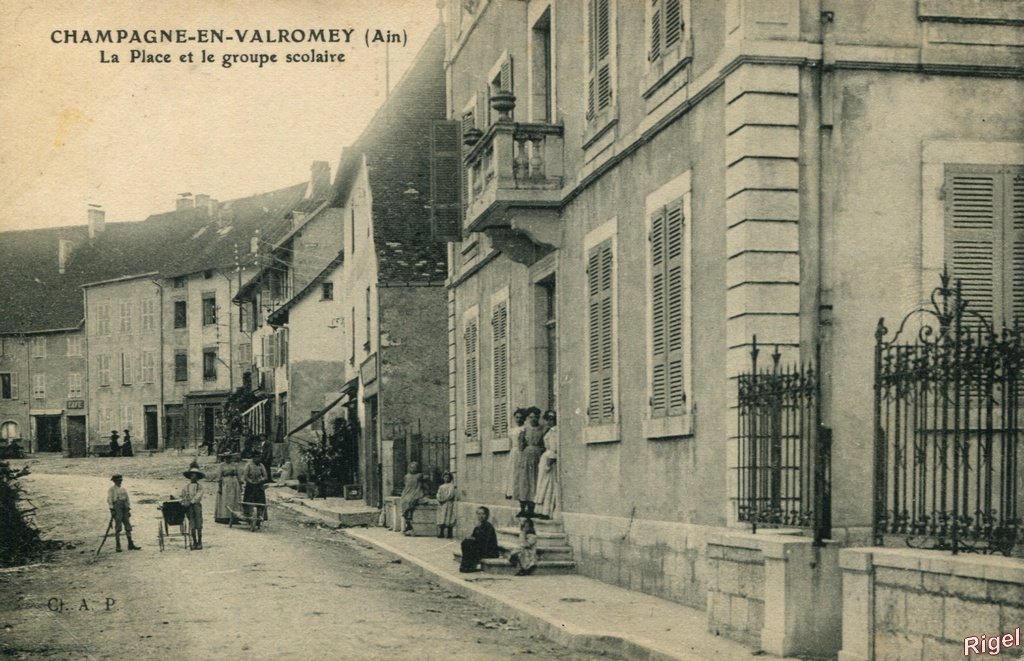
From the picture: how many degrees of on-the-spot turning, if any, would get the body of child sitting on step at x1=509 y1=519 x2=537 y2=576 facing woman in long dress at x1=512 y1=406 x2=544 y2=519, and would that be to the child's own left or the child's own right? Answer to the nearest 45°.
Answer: approximately 135° to the child's own right

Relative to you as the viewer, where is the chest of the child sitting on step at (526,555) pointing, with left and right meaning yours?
facing the viewer and to the left of the viewer

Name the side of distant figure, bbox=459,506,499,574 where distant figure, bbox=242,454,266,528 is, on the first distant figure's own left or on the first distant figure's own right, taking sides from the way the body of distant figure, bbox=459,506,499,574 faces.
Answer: on the first distant figure's own right

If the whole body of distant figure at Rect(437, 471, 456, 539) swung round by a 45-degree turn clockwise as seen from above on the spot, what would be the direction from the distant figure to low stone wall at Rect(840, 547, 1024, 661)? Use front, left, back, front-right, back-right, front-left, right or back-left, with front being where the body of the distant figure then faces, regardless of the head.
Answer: front-left

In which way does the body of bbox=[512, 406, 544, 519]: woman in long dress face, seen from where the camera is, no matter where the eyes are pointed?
toward the camera

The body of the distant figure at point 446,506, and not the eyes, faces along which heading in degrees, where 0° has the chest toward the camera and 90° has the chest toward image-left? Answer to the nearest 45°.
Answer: approximately 0°

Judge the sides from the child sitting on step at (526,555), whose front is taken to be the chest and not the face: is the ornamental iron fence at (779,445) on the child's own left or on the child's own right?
on the child's own left
